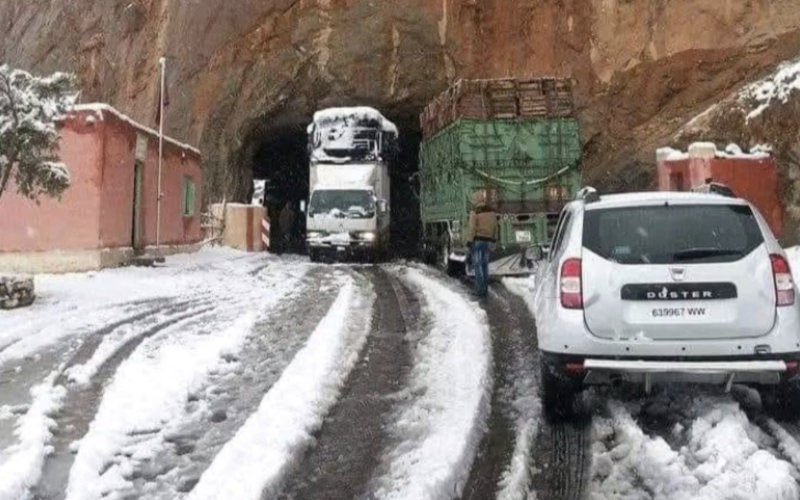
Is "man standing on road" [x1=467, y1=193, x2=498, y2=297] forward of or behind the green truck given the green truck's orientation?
behind

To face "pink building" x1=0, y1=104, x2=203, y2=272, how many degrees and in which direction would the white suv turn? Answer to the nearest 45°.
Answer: approximately 45° to its left

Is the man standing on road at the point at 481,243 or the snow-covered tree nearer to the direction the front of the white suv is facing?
the man standing on road

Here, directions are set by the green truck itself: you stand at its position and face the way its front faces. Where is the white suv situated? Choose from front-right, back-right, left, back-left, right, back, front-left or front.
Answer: back

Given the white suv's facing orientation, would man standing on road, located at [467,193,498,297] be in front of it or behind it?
in front

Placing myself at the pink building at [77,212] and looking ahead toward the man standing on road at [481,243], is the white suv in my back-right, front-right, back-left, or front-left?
front-right

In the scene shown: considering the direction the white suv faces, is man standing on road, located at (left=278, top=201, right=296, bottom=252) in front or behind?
in front

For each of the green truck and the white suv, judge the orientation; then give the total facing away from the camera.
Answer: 2

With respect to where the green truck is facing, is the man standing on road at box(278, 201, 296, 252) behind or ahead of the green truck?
ahead

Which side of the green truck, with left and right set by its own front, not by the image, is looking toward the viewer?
back

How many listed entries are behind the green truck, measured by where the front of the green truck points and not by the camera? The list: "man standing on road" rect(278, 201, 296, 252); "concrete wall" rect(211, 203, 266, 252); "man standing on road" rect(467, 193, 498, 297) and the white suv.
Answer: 2

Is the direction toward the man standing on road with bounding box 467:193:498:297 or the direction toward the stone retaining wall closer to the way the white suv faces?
the man standing on road

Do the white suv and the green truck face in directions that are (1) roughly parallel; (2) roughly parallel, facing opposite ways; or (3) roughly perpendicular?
roughly parallel

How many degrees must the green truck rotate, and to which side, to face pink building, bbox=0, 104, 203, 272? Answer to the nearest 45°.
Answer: approximately 90° to its left

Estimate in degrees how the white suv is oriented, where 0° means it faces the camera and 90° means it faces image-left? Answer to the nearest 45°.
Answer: approximately 180°
